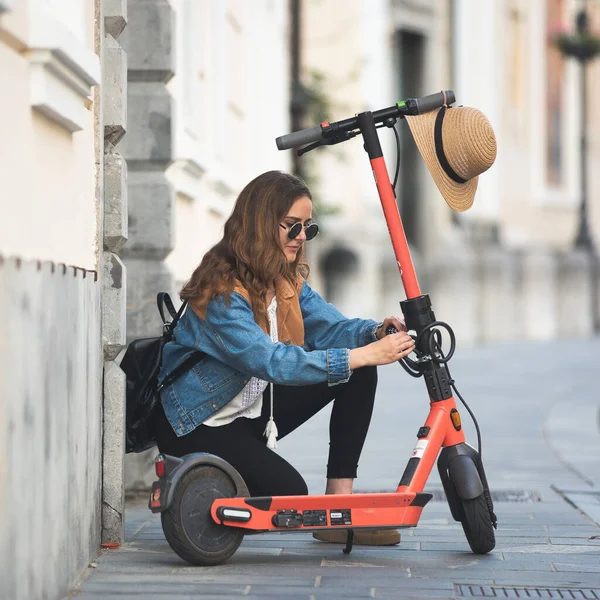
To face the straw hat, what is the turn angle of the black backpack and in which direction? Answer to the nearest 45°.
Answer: approximately 180°

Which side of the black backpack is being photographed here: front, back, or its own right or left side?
left

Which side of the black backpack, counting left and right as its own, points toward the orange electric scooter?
back

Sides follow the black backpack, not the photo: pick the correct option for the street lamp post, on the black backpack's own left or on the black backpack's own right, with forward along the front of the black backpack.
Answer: on the black backpack's own right
